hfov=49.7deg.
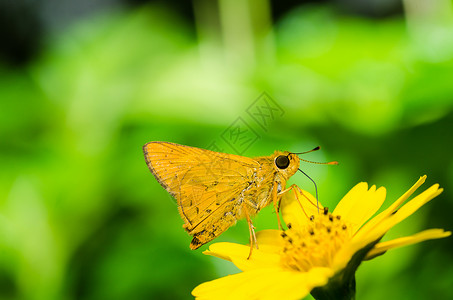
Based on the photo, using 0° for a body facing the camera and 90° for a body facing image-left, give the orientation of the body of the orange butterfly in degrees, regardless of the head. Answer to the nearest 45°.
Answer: approximately 270°
